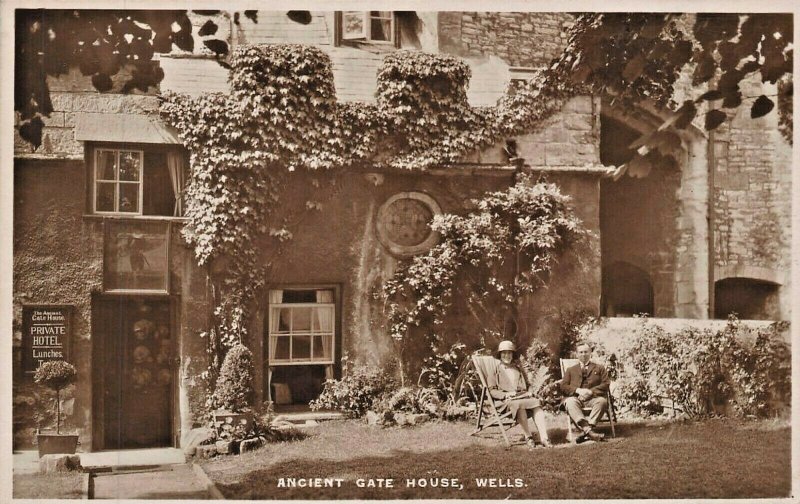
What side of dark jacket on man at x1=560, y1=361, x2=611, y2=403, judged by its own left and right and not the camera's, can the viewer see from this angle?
front

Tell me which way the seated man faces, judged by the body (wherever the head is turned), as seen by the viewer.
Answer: toward the camera

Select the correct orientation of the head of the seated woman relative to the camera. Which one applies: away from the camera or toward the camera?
toward the camera

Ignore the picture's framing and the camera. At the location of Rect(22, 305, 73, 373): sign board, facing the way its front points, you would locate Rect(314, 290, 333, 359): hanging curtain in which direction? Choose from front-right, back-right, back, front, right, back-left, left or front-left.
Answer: left

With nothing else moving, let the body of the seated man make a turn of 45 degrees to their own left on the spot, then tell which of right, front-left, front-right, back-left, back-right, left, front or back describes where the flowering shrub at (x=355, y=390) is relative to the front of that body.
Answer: back-right

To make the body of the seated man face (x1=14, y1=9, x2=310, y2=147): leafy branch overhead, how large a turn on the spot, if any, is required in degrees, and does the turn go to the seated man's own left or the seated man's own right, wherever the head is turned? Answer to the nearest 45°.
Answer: approximately 90° to the seated man's own right

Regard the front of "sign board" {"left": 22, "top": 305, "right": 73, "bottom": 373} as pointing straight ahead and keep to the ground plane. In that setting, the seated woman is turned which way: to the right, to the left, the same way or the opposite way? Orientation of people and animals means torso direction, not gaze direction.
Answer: the same way

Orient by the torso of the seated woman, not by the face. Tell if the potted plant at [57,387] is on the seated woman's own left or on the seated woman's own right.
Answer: on the seated woman's own right

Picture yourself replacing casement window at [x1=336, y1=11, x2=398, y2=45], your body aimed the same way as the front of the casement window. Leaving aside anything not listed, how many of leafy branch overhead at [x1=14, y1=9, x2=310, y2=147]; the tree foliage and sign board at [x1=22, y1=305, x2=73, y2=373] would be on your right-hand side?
2

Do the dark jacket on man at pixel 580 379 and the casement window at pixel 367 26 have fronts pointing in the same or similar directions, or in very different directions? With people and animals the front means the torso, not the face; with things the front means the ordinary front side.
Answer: same or similar directions

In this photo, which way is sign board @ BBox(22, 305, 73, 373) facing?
toward the camera

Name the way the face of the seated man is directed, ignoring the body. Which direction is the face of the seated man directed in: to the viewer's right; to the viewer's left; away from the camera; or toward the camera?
toward the camera

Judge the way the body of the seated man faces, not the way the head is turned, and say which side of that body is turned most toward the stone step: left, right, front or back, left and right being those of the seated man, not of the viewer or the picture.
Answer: right
